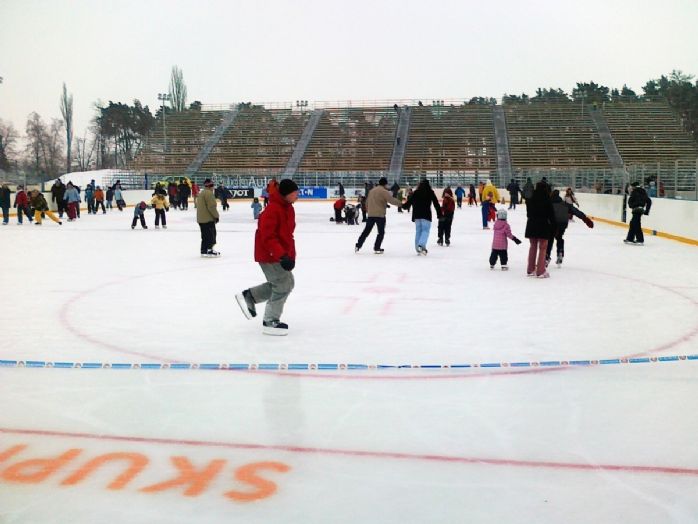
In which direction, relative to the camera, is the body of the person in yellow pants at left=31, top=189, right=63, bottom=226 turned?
to the viewer's left

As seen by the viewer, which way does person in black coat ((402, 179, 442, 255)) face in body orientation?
away from the camera

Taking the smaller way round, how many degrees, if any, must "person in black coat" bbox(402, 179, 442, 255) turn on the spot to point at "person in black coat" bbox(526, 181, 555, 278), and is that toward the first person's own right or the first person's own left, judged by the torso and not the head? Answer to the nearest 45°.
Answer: approximately 135° to the first person's own right
